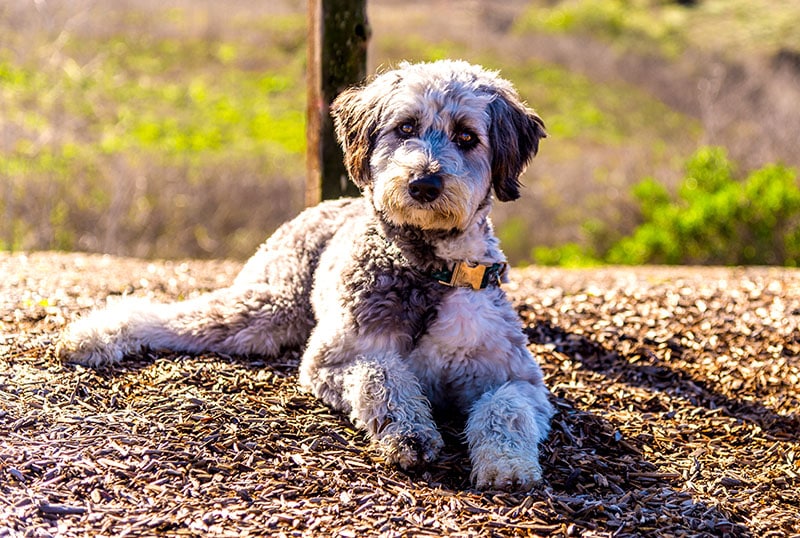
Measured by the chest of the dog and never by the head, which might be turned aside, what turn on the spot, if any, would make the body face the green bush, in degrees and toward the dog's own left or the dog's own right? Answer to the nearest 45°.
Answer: approximately 90° to the dog's own left

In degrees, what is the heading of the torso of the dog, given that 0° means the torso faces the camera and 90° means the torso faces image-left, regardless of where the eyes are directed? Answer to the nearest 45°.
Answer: approximately 315°
